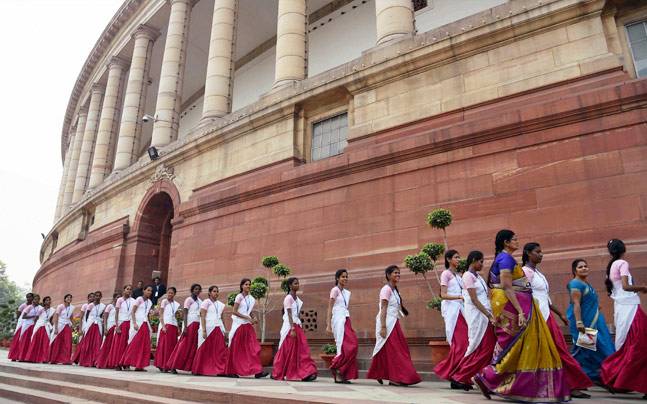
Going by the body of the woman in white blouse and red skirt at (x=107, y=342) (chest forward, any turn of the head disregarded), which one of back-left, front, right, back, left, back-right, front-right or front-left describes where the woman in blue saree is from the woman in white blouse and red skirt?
front

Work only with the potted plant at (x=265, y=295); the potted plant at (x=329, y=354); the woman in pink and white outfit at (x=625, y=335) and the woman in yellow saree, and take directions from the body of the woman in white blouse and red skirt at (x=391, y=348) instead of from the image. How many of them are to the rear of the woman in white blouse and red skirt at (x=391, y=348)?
2

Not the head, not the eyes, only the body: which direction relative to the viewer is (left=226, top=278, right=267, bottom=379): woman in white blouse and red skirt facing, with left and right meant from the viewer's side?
facing the viewer and to the right of the viewer

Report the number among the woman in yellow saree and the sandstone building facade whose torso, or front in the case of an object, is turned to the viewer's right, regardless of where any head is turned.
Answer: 1

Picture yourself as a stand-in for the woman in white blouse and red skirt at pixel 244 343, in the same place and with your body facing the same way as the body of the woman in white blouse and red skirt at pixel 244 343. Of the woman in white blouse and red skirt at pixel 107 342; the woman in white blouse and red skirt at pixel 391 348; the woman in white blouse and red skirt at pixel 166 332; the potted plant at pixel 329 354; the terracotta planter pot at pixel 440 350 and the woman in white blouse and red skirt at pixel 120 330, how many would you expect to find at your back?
3

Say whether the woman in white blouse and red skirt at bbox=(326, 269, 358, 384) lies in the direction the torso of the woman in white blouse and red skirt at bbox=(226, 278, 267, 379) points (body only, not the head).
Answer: yes

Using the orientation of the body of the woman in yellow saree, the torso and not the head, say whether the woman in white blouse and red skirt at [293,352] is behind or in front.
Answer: behind

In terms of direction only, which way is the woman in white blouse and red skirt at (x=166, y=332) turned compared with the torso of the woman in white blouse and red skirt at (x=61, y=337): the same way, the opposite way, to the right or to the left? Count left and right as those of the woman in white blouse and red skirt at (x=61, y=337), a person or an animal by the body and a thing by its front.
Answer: the same way

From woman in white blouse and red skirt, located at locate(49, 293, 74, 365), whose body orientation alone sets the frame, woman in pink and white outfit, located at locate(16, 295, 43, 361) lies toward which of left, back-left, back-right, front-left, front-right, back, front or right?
back

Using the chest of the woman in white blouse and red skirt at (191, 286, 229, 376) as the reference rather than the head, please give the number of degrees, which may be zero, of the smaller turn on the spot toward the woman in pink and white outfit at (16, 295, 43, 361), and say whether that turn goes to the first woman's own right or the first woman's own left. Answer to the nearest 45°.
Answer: approximately 180°
